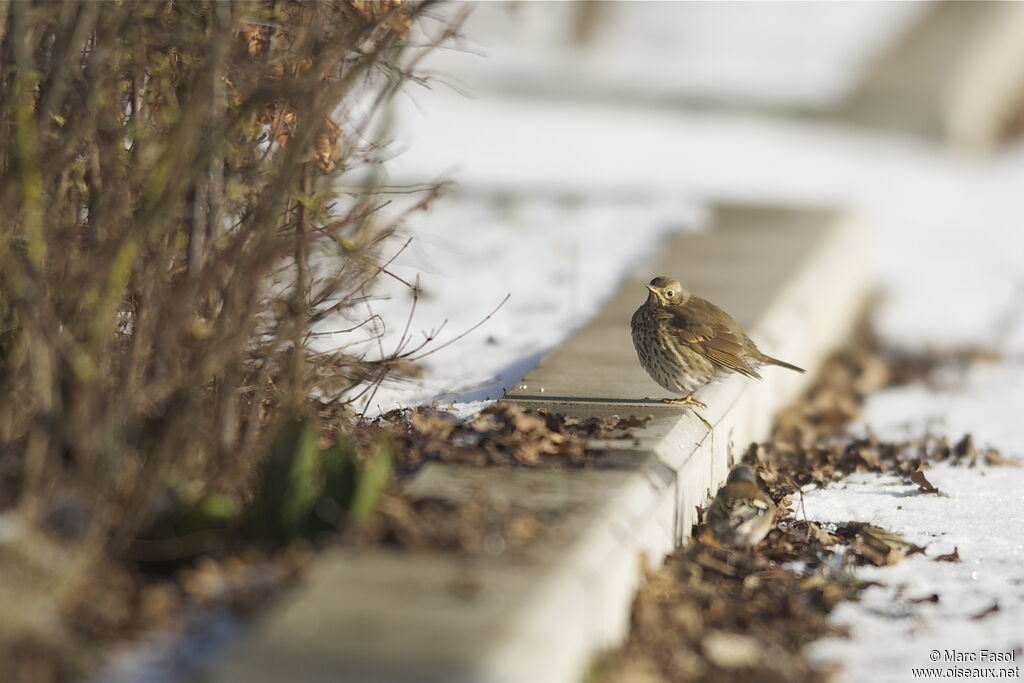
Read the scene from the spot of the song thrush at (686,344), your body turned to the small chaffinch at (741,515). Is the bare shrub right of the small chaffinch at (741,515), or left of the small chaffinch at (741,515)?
right

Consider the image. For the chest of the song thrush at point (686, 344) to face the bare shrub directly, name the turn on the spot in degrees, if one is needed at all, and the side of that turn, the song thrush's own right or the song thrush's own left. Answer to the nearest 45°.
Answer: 0° — it already faces it

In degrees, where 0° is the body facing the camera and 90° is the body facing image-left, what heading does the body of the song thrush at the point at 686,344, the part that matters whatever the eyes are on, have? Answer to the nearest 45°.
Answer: approximately 45°

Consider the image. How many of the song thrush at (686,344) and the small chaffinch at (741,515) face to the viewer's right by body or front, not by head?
0

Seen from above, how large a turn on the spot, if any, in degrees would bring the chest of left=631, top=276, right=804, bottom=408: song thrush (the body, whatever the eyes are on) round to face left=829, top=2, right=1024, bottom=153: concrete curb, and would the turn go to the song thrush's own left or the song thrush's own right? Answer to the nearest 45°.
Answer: approximately 135° to the song thrush's own right
